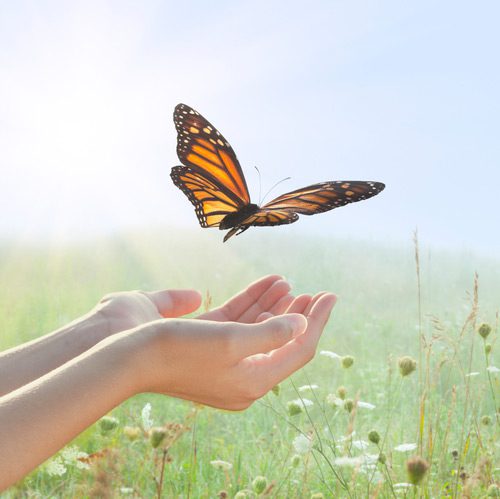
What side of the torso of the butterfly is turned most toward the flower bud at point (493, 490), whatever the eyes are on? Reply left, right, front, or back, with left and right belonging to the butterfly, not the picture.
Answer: right

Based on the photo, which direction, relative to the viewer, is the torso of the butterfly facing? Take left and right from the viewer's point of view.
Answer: facing away from the viewer and to the right of the viewer
